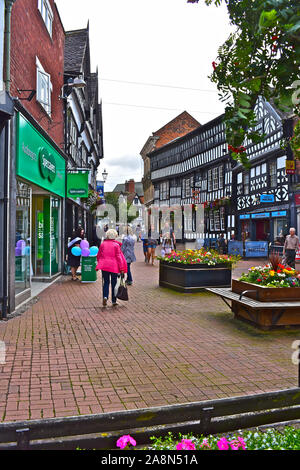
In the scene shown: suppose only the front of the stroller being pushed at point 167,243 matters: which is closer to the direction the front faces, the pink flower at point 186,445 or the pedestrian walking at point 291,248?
the pink flower

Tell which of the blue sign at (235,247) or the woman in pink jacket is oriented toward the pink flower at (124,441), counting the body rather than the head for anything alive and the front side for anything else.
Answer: the blue sign

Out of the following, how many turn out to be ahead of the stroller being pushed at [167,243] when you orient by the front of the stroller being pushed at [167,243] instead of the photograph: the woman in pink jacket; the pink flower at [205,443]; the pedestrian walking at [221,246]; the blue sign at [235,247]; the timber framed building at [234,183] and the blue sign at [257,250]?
2

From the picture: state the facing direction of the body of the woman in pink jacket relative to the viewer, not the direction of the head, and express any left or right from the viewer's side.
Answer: facing away from the viewer

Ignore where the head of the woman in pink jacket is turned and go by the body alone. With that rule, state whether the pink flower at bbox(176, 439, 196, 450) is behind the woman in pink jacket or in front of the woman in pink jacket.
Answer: behind

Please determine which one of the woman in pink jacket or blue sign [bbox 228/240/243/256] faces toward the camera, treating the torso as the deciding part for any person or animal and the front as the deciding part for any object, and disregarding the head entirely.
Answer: the blue sign

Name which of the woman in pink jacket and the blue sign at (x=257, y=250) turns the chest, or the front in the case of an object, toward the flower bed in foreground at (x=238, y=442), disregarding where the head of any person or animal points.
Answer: the blue sign

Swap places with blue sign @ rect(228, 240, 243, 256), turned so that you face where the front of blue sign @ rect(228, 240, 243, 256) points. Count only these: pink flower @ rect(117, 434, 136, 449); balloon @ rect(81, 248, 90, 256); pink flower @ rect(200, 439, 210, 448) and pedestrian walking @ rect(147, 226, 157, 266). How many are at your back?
0

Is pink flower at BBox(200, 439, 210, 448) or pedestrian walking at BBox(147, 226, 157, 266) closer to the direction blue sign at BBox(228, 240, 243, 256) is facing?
the pink flower

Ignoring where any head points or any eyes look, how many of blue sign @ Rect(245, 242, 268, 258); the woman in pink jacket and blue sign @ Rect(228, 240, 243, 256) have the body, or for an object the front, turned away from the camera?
1

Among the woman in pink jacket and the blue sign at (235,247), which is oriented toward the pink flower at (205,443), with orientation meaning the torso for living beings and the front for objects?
the blue sign

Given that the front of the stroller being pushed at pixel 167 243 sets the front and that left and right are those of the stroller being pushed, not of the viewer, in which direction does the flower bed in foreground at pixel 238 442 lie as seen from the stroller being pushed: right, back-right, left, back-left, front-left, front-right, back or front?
front

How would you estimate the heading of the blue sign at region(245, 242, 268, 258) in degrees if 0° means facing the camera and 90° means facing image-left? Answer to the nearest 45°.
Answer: approximately 0°

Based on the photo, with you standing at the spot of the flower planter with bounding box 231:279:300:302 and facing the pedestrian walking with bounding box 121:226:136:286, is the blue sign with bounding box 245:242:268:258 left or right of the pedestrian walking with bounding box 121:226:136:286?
right

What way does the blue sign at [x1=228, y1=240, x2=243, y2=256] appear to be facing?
toward the camera

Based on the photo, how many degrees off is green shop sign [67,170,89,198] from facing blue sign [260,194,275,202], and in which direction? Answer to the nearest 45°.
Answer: approximately 135° to its left

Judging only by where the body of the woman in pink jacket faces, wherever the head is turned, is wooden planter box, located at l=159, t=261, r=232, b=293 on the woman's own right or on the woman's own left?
on the woman's own right
